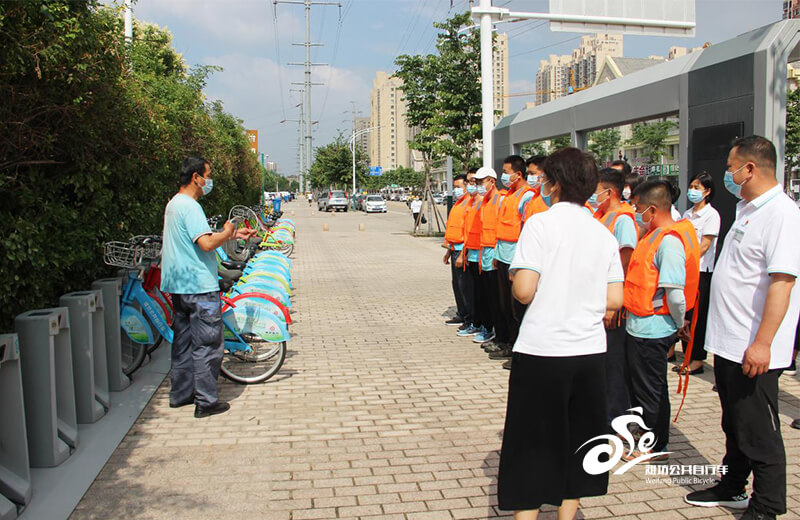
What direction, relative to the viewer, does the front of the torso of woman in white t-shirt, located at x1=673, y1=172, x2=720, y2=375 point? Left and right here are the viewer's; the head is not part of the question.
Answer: facing the viewer and to the left of the viewer

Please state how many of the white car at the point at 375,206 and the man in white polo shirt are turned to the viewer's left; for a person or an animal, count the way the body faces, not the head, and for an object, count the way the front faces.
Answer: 1

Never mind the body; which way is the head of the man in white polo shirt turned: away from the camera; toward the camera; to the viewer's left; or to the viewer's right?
to the viewer's left

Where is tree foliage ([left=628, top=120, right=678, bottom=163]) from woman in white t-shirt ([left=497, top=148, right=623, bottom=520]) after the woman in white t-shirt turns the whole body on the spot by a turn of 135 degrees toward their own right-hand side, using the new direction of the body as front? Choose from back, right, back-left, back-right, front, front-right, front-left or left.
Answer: left

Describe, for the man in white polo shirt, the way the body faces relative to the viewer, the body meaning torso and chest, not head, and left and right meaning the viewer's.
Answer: facing to the left of the viewer

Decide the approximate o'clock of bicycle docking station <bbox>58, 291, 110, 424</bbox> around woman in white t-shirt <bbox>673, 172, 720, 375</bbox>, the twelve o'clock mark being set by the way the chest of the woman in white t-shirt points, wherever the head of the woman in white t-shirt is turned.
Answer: The bicycle docking station is roughly at 12 o'clock from the woman in white t-shirt.

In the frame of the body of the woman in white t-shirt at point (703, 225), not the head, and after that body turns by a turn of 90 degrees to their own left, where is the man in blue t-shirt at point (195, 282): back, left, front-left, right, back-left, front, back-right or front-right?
right

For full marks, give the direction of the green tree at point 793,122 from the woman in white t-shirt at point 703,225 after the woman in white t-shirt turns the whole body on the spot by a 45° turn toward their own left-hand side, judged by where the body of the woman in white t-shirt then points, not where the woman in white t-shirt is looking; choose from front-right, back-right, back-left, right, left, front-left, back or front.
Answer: back

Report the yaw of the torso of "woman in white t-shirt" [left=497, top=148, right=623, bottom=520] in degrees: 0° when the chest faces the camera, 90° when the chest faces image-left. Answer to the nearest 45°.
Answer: approximately 135°

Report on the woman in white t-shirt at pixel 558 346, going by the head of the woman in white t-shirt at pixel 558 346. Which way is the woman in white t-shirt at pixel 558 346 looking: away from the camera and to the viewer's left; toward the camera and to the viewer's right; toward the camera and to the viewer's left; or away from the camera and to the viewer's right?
away from the camera and to the viewer's left

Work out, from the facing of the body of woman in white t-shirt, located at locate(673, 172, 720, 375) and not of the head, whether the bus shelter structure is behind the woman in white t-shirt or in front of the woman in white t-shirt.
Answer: behind

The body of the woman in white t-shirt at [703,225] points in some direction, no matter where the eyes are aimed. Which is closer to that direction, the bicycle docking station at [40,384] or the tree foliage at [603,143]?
the bicycle docking station

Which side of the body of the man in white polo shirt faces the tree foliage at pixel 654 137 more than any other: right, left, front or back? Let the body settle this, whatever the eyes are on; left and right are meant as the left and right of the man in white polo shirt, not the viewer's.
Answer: right
